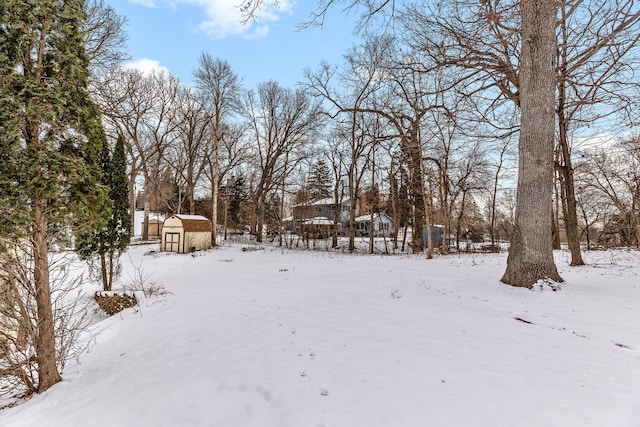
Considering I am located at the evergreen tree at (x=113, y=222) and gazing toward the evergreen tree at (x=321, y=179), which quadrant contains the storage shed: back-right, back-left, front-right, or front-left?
front-left

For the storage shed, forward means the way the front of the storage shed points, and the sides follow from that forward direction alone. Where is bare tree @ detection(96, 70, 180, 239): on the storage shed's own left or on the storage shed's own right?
on the storage shed's own right

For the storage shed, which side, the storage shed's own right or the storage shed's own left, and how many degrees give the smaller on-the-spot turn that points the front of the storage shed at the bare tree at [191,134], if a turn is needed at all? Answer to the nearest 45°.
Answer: approximately 135° to the storage shed's own right

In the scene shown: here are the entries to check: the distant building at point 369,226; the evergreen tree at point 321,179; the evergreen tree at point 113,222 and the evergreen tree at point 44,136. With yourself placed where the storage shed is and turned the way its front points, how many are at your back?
2

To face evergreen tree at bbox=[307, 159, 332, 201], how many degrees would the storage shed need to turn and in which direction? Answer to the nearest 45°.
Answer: approximately 180°

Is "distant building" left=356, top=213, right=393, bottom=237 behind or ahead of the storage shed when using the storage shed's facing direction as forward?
behind

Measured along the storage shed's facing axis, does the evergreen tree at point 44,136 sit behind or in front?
in front

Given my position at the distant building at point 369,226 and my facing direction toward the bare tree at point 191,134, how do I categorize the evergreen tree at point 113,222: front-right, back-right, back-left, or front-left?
front-left

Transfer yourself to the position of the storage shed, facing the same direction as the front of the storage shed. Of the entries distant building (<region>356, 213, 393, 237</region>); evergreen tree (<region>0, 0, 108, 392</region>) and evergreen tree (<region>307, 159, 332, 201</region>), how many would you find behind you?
2

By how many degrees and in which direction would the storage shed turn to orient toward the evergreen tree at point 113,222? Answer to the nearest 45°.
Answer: approximately 45° to its left
